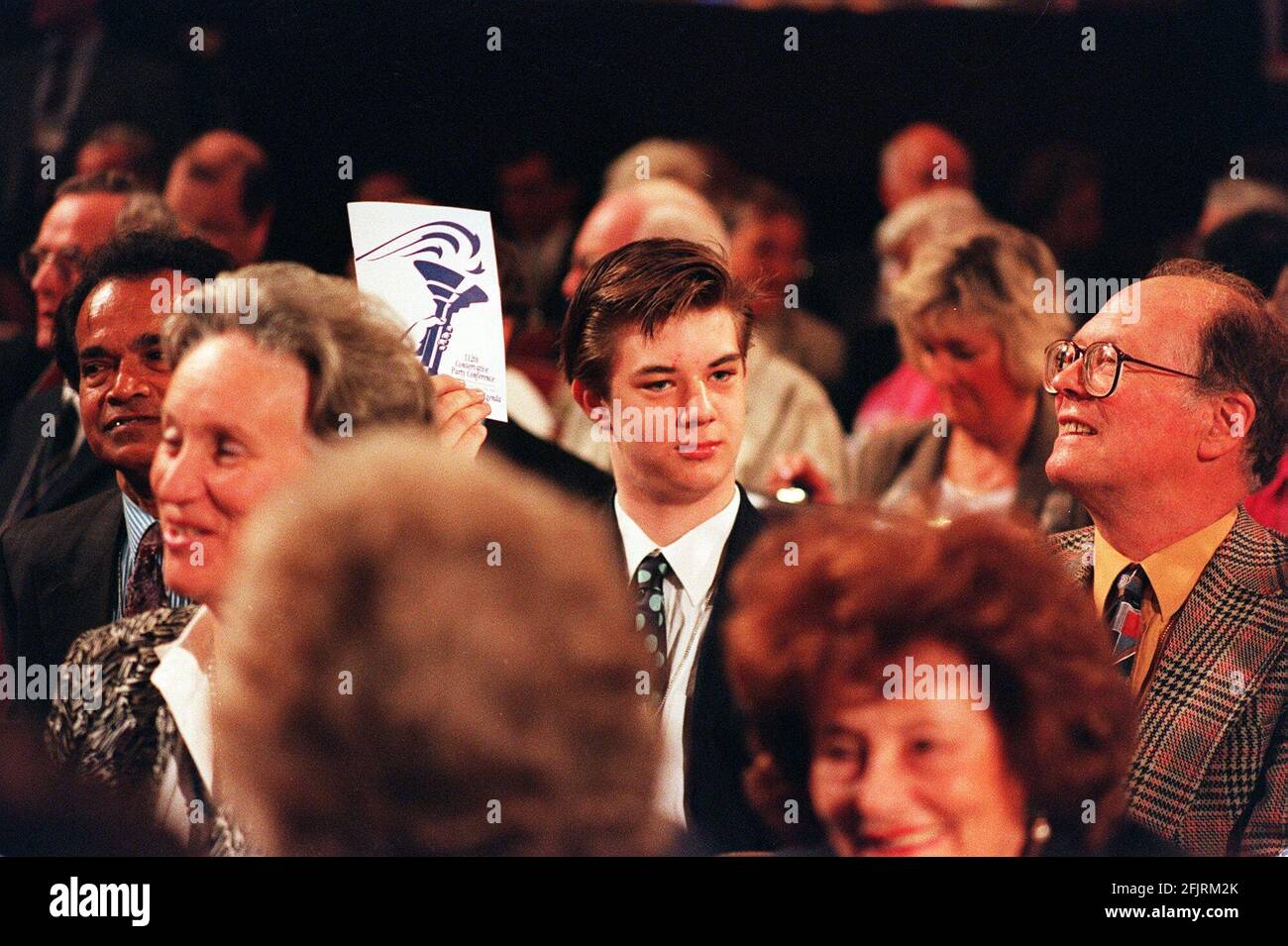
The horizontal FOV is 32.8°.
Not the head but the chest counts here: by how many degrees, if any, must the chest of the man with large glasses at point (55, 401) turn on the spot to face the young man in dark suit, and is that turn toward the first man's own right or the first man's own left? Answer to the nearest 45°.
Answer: approximately 90° to the first man's own left

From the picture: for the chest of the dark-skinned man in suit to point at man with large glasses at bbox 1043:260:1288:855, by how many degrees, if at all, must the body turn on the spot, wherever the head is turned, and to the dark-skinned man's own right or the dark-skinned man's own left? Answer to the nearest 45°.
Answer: approximately 90° to the dark-skinned man's own left

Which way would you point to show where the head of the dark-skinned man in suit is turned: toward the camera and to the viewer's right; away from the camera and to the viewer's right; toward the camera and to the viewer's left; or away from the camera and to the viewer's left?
toward the camera and to the viewer's right

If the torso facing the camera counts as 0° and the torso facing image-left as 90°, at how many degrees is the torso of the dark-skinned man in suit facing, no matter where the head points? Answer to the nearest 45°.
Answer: approximately 0°

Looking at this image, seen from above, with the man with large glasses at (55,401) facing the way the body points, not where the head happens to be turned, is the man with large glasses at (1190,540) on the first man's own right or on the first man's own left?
on the first man's own left

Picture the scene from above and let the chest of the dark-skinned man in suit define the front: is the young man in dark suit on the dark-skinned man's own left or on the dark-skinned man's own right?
on the dark-skinned man's own left

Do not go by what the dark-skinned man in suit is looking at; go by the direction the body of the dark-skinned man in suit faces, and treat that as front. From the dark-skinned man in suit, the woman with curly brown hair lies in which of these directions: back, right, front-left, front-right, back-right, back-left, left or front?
front-left

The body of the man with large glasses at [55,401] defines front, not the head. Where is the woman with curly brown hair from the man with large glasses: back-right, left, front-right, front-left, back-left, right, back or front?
left

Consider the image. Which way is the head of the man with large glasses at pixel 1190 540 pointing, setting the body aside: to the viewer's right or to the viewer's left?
to the viewer's left
